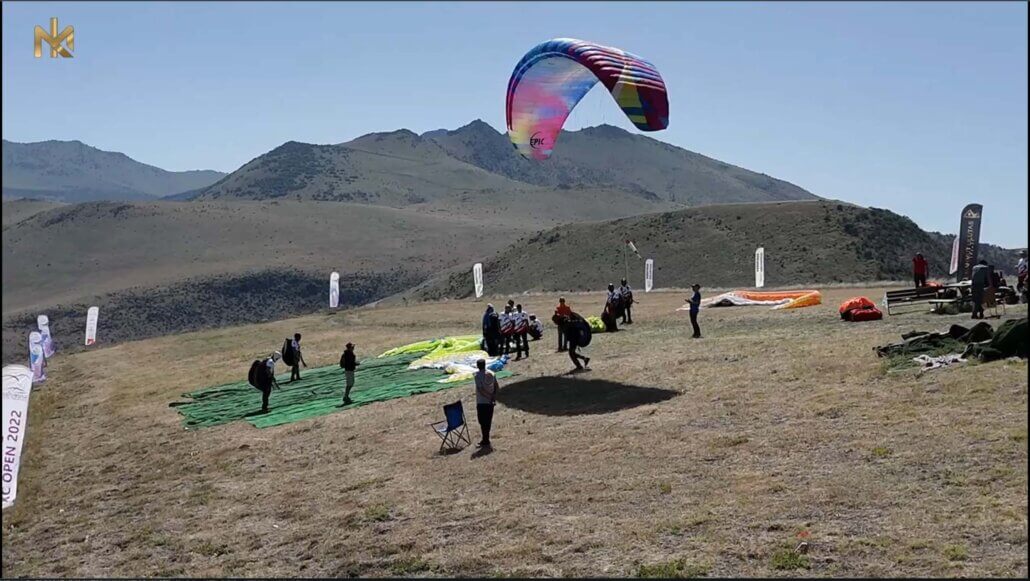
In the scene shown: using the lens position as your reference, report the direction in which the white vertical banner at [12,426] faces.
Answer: facing the viewer

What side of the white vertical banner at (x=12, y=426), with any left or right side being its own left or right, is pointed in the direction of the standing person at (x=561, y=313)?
left

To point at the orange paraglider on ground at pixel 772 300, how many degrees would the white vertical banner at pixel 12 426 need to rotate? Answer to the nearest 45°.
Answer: approximately 90° to its left

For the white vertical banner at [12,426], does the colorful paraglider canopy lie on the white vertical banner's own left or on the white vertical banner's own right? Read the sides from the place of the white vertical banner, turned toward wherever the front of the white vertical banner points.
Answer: on the white vertical banner's own left

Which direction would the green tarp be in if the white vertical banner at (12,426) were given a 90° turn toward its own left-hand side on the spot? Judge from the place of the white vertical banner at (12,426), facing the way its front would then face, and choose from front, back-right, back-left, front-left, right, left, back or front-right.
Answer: front-left

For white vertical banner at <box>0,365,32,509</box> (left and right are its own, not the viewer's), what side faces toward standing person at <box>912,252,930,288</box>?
left

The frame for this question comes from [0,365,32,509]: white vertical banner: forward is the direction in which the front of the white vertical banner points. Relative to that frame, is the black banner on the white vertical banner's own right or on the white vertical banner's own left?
on the white vertical banner's own left

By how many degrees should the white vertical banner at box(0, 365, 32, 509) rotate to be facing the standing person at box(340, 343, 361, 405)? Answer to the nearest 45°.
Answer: approximately 135° to its left

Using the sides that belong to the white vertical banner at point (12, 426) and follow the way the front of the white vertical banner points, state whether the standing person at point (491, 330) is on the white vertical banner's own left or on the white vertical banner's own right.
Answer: on the white vertical banner's own left

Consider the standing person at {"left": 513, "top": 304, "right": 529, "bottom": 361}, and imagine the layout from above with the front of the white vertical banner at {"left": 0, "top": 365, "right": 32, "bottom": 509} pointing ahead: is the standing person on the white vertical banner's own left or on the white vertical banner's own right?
on the white vertical banner's own left
